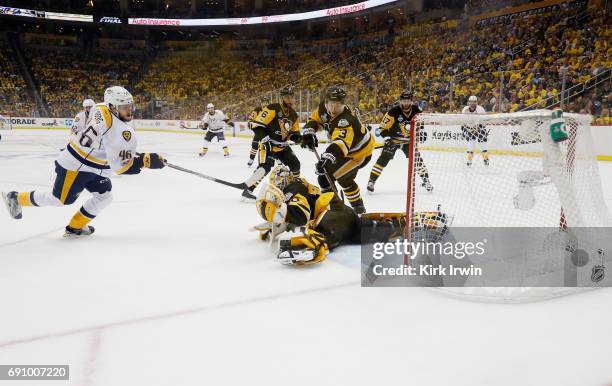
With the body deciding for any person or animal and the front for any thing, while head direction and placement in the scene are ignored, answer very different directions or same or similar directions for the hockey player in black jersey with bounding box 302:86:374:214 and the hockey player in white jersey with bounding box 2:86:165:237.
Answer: very different directions

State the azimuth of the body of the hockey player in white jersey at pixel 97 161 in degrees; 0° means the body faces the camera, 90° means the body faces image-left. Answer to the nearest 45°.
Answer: approximately 270°

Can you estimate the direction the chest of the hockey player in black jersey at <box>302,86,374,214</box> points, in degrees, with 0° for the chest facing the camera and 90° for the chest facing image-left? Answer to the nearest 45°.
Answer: approximately 45°

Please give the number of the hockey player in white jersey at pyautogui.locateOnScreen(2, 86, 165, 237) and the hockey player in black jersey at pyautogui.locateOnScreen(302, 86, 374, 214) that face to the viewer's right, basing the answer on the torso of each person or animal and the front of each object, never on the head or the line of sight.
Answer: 1

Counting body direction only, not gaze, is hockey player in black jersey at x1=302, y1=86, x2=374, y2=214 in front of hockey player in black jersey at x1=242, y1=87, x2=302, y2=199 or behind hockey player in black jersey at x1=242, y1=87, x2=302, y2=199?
in front
